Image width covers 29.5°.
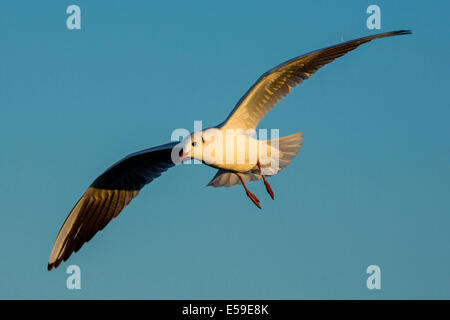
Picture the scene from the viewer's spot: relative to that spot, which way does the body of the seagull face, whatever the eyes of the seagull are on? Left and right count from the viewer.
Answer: facing the viewer and to the left of the viewer
